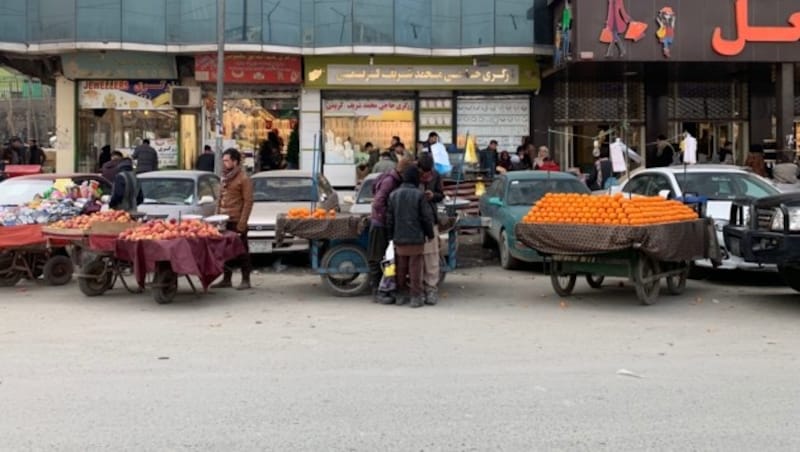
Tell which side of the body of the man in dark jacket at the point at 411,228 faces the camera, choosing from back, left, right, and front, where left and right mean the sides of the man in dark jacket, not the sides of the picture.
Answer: back

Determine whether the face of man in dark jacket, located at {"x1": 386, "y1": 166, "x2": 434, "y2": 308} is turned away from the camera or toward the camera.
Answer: away from the camera
